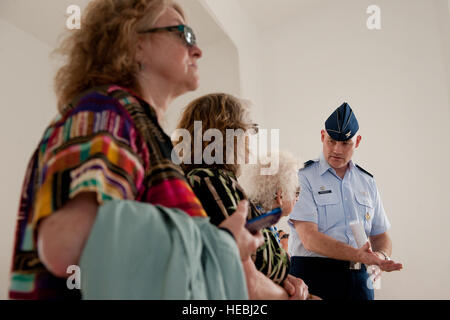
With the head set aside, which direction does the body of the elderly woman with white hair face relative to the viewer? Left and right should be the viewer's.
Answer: facing away from the viewer and to the right of the viewer

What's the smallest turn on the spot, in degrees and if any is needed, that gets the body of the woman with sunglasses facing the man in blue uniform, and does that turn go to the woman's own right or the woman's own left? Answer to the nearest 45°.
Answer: approximately 45° to the woman's own left

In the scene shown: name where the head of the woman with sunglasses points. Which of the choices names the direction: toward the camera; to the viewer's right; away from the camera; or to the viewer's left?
to the viewer's right

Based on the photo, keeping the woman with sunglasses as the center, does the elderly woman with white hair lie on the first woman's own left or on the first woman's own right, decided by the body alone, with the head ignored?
on the first woman's own left

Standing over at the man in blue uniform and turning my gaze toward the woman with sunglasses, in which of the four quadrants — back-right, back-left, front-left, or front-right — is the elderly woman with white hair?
front-right

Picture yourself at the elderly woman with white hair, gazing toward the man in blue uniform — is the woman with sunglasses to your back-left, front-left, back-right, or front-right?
back-right

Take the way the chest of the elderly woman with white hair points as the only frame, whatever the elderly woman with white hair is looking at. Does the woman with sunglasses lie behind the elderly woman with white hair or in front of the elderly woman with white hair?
behind

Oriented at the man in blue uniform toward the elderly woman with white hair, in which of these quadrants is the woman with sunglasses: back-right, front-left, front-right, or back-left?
front-left

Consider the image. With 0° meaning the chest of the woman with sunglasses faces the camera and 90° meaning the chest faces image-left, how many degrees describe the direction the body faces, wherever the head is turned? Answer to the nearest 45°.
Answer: approximately 270°

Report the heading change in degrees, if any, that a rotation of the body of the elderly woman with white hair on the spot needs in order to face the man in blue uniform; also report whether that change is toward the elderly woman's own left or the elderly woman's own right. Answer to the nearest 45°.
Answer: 0° — they already face them
